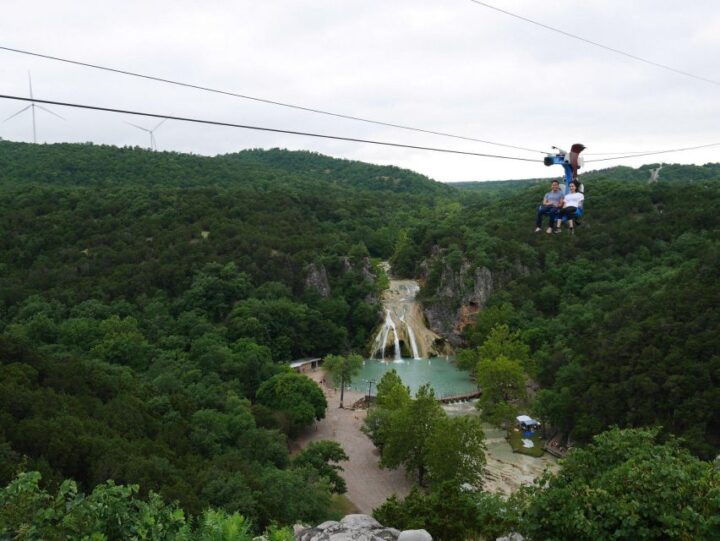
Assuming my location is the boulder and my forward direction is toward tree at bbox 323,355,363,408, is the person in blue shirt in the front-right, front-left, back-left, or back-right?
front-right

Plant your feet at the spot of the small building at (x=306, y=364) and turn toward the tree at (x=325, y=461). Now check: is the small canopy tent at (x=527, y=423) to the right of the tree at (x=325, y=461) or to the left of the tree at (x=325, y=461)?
left

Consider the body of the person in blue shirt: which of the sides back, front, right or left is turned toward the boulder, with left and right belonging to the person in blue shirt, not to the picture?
front

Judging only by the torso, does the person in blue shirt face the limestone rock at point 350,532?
yes

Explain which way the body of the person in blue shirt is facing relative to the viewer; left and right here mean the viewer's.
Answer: facing the viewer and to the left of the viewer

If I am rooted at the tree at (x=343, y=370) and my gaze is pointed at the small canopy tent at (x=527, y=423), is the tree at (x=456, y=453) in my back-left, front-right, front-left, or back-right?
front-right

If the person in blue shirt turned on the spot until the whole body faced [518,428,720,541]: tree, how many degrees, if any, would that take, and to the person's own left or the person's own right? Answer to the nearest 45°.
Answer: approximately 45° to the person's own left

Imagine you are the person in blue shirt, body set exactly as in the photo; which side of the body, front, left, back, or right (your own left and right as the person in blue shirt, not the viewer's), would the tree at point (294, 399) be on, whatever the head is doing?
right

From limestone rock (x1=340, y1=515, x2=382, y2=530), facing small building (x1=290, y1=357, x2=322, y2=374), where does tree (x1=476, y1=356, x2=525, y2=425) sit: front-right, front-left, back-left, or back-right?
front-right

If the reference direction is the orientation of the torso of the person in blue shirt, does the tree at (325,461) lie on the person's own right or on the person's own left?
on the person's own right
